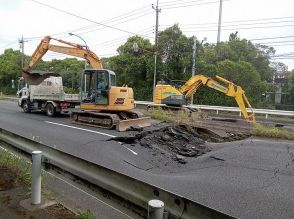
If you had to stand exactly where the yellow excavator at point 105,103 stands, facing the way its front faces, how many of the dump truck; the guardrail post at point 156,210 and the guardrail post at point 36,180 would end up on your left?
2

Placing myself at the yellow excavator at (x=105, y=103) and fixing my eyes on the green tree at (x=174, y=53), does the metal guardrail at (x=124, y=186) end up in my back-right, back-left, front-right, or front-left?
back-right

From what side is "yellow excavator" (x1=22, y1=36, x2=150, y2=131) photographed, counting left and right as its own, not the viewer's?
left

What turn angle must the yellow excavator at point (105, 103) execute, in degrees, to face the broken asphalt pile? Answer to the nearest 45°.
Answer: approximately 135° to its left

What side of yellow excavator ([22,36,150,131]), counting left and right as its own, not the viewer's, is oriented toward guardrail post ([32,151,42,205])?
left

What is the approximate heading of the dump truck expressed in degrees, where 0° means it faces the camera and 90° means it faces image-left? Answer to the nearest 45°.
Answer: approximately 135°

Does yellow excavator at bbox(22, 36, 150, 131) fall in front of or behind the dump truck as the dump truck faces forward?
behind

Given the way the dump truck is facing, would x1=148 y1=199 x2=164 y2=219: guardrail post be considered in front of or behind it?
behind
